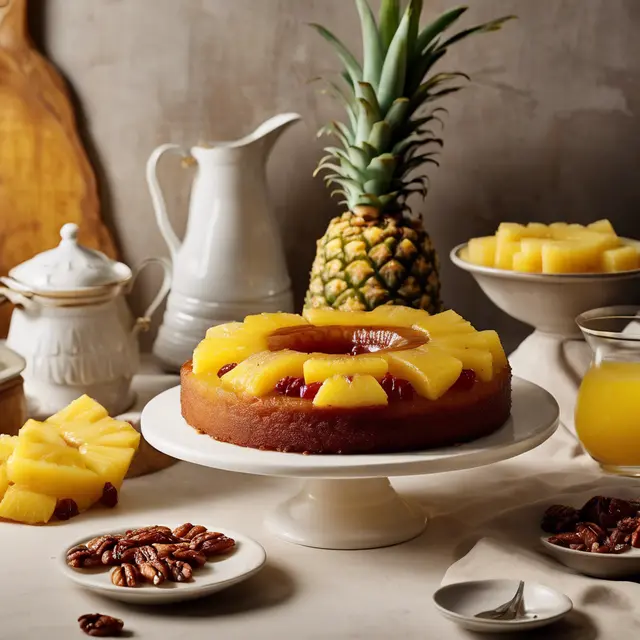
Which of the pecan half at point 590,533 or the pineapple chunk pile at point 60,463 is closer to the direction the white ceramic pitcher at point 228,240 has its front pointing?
the pecan half

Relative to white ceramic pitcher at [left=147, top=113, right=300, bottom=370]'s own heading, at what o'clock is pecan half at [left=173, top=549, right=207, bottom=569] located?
The pecan half is roughly at 3 o'clock from the white ceramic pitcher.

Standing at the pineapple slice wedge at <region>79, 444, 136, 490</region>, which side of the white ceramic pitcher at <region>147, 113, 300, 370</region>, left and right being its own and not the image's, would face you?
right

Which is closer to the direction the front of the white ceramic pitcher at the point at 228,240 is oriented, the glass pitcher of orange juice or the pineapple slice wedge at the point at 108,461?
the glass pitcher of orange juice

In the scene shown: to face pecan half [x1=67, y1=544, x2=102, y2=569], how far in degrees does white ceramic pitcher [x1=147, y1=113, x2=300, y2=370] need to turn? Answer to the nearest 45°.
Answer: approximately 90° to its right

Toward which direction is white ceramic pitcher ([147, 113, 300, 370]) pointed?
to the viewer's right

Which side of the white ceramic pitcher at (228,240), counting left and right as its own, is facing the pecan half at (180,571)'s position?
right

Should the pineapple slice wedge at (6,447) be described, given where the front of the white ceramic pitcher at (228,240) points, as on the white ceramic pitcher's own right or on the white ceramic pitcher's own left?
on the white ceramic pitcher's own right

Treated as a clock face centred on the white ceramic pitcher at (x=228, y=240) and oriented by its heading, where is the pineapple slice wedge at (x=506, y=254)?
The pineapple slice wedge is roughly at 1 o'clock from the white ceramic pitcher.

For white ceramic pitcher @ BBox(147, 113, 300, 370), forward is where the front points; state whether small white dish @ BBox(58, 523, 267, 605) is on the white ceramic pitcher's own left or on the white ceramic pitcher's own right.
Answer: on the white ceramic pitcher's own right

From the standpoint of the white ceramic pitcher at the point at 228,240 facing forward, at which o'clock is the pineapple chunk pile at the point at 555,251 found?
The pineapple chunk pile is roughly at 1 o'clock from the white ceramic pitcher.

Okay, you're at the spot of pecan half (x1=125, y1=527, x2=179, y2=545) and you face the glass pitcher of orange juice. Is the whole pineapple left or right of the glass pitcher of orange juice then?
left

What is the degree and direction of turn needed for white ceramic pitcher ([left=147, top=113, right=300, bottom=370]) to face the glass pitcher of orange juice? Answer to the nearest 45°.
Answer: approximately 45° to its right

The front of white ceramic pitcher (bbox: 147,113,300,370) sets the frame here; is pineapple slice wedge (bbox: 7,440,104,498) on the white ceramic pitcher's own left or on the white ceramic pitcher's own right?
on the white ceramic pitcher's own right
